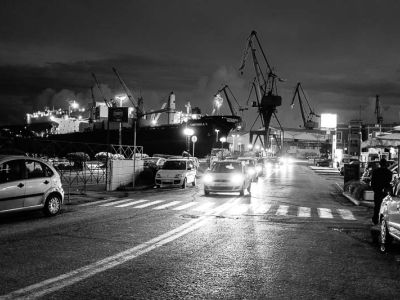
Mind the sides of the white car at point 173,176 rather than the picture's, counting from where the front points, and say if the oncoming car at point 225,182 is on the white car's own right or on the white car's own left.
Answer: on the white car's own left

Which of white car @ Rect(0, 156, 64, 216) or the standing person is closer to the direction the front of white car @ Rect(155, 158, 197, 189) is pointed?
the white car

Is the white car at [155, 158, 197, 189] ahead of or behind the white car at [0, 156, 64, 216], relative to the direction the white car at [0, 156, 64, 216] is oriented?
behind

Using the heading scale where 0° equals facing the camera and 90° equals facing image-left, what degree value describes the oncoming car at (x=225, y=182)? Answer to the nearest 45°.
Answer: approximately 0°

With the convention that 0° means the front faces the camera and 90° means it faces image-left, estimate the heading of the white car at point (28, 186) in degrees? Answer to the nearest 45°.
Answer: approximately 45°

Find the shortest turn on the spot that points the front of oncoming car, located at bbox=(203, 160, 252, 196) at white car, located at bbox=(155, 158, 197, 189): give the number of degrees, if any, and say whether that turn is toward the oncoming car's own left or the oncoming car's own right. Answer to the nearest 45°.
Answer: approximately 135° to the oncoming car's own right

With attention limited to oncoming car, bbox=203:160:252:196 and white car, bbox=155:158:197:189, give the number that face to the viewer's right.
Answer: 0
